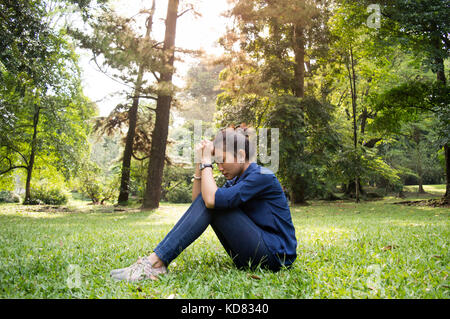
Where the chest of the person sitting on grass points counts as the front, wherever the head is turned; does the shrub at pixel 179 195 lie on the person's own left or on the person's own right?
on the person's own right

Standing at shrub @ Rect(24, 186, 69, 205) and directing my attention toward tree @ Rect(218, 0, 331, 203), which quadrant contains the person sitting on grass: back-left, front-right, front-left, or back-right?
front-right

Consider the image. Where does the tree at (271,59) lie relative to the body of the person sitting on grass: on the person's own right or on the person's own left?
on the person's own right

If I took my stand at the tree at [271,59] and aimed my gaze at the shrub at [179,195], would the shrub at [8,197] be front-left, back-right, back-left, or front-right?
front-left

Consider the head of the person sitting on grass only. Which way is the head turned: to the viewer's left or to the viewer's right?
to the viewer's left

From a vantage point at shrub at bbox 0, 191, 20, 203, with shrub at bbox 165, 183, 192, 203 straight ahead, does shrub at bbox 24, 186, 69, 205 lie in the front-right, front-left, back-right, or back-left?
front-right

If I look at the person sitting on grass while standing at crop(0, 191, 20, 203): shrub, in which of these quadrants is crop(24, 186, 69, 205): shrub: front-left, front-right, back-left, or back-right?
front-left

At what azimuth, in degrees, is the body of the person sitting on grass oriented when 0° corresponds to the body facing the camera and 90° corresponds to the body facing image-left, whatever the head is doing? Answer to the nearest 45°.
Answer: approximately 90°

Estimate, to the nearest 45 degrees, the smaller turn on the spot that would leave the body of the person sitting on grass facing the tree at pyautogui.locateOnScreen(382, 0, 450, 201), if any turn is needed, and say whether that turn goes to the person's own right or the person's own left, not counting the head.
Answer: approximately 135° to the person's own right

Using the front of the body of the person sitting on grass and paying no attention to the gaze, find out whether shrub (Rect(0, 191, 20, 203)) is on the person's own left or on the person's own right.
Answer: on the person's own right
